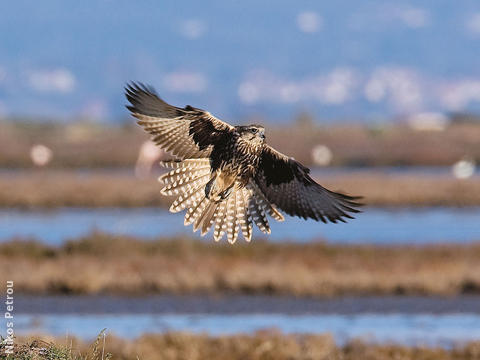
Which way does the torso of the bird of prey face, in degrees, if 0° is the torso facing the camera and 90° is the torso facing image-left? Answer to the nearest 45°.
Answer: approximately 315°
